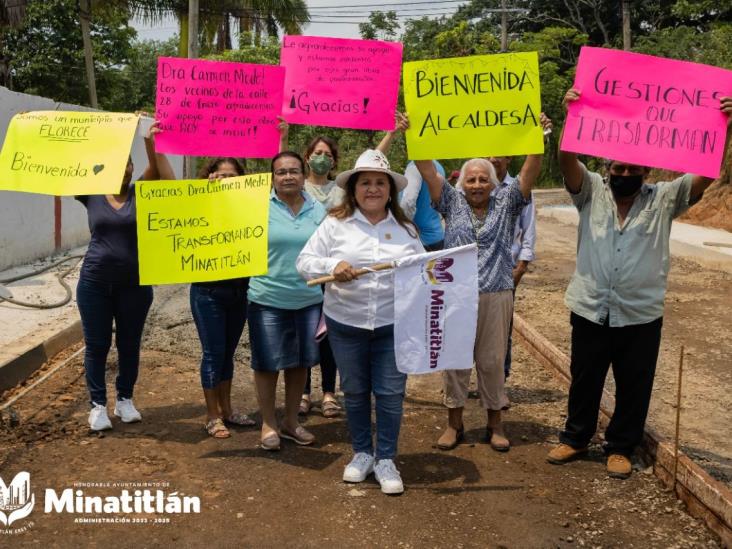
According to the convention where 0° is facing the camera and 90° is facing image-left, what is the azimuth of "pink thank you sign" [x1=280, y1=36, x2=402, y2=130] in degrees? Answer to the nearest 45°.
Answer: approximately 0°

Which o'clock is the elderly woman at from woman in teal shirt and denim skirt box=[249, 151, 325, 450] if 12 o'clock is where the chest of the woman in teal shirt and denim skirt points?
The elderly woman is roughly at 9 o'clock from the woman in teal shirt and denim skirt.

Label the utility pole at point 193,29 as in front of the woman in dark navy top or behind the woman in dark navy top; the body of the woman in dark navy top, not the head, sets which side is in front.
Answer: behind

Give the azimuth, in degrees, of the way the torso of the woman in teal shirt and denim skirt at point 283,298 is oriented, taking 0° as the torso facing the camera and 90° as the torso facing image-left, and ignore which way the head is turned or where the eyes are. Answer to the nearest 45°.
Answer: approximately 0°

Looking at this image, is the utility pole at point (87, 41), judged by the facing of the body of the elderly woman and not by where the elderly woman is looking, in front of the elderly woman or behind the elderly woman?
behind

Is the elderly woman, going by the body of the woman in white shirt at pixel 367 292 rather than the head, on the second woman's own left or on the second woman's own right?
on the second woman's own left

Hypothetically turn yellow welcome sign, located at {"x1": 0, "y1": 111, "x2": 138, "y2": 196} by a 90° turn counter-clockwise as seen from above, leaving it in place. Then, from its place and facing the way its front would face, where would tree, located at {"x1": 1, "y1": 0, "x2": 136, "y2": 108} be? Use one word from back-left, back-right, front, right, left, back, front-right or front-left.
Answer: left

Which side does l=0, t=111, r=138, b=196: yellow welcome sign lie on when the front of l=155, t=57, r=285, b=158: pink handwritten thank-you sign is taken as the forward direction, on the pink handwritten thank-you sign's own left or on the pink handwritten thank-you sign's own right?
on the pink handwritten thank-you sign's own right
